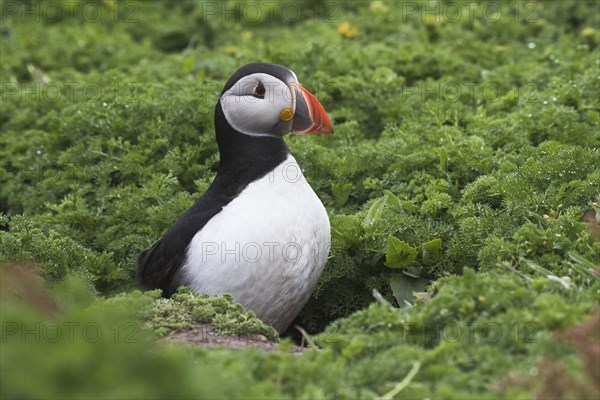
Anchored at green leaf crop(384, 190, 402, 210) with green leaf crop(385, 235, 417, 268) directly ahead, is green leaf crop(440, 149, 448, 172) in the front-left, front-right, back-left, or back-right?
back-left

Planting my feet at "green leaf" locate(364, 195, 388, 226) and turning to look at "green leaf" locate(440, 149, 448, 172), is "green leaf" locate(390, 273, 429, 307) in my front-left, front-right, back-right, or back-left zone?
back-right

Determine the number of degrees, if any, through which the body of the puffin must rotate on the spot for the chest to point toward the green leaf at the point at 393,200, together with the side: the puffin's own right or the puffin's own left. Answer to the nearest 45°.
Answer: approximately 90° to the puffin's own left

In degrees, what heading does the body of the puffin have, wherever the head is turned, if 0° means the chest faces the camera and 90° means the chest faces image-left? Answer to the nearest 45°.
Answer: approximately 315°

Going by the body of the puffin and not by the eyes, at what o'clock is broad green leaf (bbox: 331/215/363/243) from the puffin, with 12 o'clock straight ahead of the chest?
The broad green leaf is roughly at 10 o'clock from the puffin.

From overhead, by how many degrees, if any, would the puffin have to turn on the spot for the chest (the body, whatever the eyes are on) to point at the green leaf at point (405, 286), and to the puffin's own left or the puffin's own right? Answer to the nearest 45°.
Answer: approximately 45° to the puffin's own left

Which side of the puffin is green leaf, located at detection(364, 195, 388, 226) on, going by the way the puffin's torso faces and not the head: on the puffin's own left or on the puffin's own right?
on the puffin's own left

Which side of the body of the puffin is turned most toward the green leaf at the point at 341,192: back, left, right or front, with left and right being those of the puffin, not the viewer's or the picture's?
left
